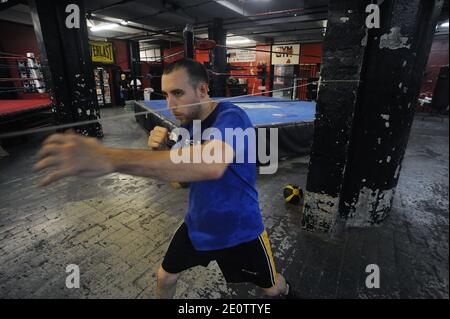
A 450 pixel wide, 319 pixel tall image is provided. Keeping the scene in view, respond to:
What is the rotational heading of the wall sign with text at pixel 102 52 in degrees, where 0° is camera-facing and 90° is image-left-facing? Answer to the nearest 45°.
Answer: approximately 0°

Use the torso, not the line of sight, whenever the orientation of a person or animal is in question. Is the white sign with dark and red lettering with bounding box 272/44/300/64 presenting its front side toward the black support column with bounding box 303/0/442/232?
yes

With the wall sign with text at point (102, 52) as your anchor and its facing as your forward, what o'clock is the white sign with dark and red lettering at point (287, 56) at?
The white sign with dark and red lettering is roughly at 9 o'clock from the wall sign with text.

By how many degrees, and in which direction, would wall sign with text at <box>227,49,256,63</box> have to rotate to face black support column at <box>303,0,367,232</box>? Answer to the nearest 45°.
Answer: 0° — it already faces it

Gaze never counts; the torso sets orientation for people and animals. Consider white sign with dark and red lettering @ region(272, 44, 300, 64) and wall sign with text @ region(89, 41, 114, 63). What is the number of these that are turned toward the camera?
2

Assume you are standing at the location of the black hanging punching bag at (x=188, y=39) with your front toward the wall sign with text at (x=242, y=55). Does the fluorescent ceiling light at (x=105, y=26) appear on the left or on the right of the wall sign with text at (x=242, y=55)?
left

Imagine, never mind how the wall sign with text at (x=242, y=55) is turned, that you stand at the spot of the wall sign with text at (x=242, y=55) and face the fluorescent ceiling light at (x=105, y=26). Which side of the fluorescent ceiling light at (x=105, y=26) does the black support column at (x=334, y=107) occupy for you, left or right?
left

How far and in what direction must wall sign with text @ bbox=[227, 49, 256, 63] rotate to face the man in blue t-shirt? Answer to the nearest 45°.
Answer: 0° — it already faces them

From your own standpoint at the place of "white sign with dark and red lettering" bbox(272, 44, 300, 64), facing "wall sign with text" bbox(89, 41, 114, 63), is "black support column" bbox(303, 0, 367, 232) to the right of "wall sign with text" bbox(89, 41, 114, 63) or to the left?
left

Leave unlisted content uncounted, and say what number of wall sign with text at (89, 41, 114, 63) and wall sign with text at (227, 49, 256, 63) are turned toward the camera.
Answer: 2
